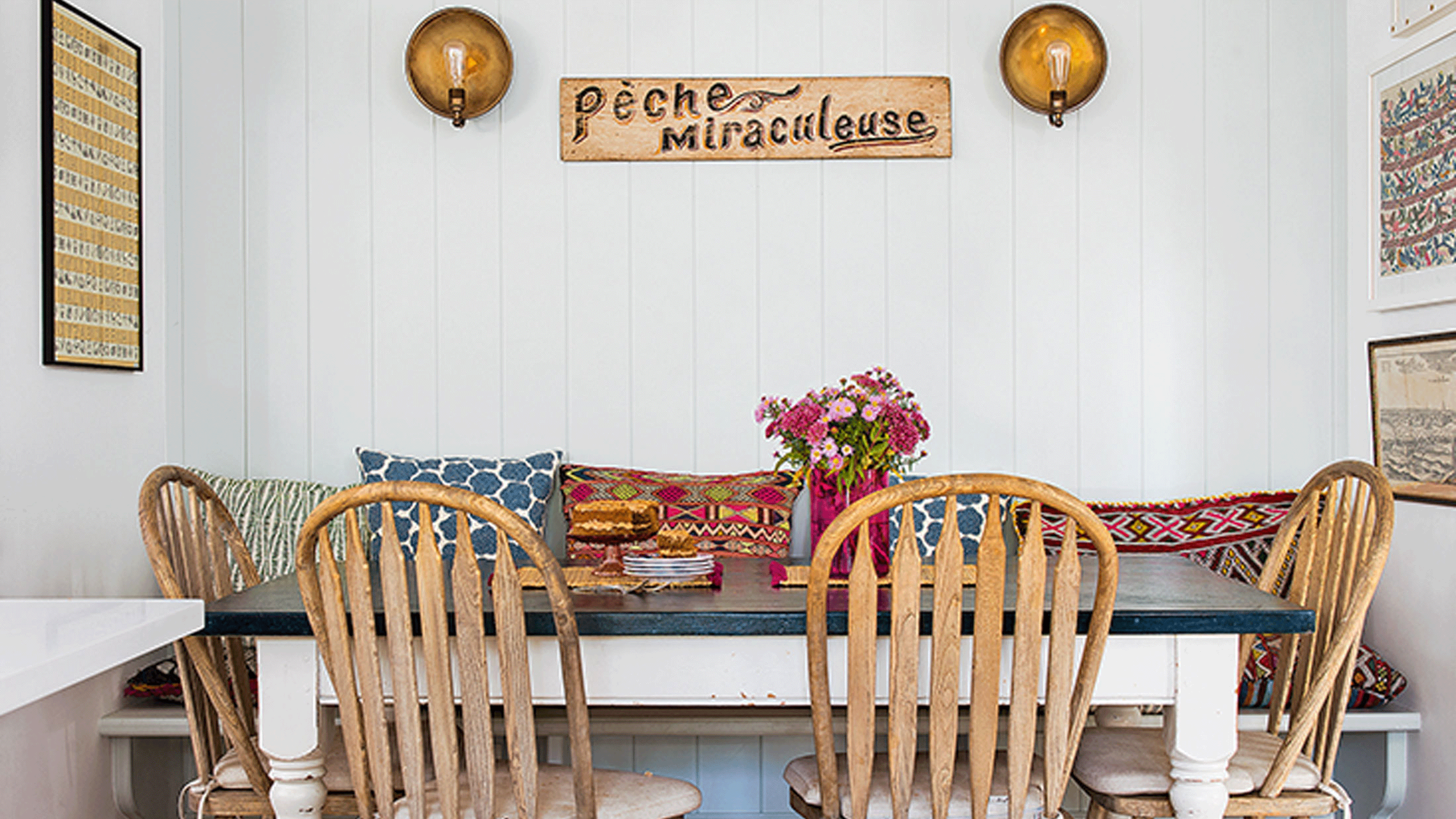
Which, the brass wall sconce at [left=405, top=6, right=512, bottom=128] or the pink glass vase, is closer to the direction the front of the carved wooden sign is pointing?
the pink glass vase

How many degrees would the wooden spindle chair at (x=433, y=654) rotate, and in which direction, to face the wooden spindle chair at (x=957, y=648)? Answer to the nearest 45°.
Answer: approximately 45° to its right

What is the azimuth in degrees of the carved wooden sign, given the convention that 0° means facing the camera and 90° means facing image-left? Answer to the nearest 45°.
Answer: approximately 0°

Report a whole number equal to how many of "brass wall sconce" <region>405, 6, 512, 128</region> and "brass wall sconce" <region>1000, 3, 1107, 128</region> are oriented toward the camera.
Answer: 2

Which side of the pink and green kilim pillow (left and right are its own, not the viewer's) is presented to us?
front

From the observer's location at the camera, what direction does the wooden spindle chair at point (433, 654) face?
facing away from the viewer and to the right of the viewer

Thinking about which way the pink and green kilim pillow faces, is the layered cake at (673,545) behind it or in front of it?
in front

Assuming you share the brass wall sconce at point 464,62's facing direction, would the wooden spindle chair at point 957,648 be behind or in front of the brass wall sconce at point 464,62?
in front

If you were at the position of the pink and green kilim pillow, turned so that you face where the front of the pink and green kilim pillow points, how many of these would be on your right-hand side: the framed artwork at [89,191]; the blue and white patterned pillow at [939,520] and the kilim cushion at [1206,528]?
1

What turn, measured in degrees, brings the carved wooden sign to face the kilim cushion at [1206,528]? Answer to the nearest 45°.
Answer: approximately 90° to its left

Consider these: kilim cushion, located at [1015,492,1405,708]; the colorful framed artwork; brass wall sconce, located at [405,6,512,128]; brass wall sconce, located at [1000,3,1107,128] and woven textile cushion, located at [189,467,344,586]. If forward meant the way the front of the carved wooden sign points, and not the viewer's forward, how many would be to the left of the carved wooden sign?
3

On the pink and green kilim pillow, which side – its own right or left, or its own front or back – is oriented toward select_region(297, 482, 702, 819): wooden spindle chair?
front

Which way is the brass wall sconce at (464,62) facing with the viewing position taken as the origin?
facing the viewer

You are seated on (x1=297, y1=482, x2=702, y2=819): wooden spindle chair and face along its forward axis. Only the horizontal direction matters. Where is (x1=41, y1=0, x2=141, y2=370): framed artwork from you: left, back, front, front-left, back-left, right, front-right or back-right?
left

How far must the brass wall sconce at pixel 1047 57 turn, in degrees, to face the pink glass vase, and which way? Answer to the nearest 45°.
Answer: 0° — it already faces it
